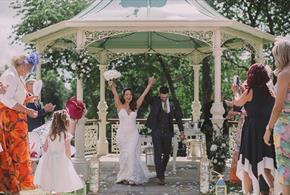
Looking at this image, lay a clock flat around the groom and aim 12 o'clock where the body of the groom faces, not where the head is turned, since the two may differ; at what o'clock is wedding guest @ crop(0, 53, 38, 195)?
The wedding guest is roughly at 1 o'clock from the groom.

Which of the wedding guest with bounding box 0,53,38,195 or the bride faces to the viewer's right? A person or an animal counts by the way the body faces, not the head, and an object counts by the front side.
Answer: the wedding guest

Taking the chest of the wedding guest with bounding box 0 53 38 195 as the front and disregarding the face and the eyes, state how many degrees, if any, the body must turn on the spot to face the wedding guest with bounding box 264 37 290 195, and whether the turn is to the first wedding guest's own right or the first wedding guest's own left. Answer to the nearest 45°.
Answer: approximately 45° to the first wedding guest's own right

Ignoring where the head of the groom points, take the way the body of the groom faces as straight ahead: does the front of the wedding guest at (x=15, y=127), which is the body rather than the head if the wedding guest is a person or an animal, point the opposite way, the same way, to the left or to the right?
to the left

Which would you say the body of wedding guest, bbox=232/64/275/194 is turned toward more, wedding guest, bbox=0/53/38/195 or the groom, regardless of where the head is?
the groom

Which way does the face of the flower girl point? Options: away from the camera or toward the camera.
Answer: away from the camera

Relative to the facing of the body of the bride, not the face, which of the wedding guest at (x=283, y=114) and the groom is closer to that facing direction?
the wedding guest

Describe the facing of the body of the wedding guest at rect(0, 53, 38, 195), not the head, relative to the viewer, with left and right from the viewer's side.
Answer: facing to the right of the viewer

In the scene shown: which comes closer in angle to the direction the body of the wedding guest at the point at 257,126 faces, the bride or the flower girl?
the bride

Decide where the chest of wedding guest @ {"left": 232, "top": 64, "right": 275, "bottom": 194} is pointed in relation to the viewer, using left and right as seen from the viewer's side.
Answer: facing away from the viewer and to the left of the viewer

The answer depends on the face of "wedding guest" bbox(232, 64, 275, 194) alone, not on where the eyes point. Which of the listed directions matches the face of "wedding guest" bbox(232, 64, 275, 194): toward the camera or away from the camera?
away from the camera

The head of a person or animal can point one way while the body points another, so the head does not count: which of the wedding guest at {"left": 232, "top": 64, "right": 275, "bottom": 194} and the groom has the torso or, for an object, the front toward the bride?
the wedding guest
